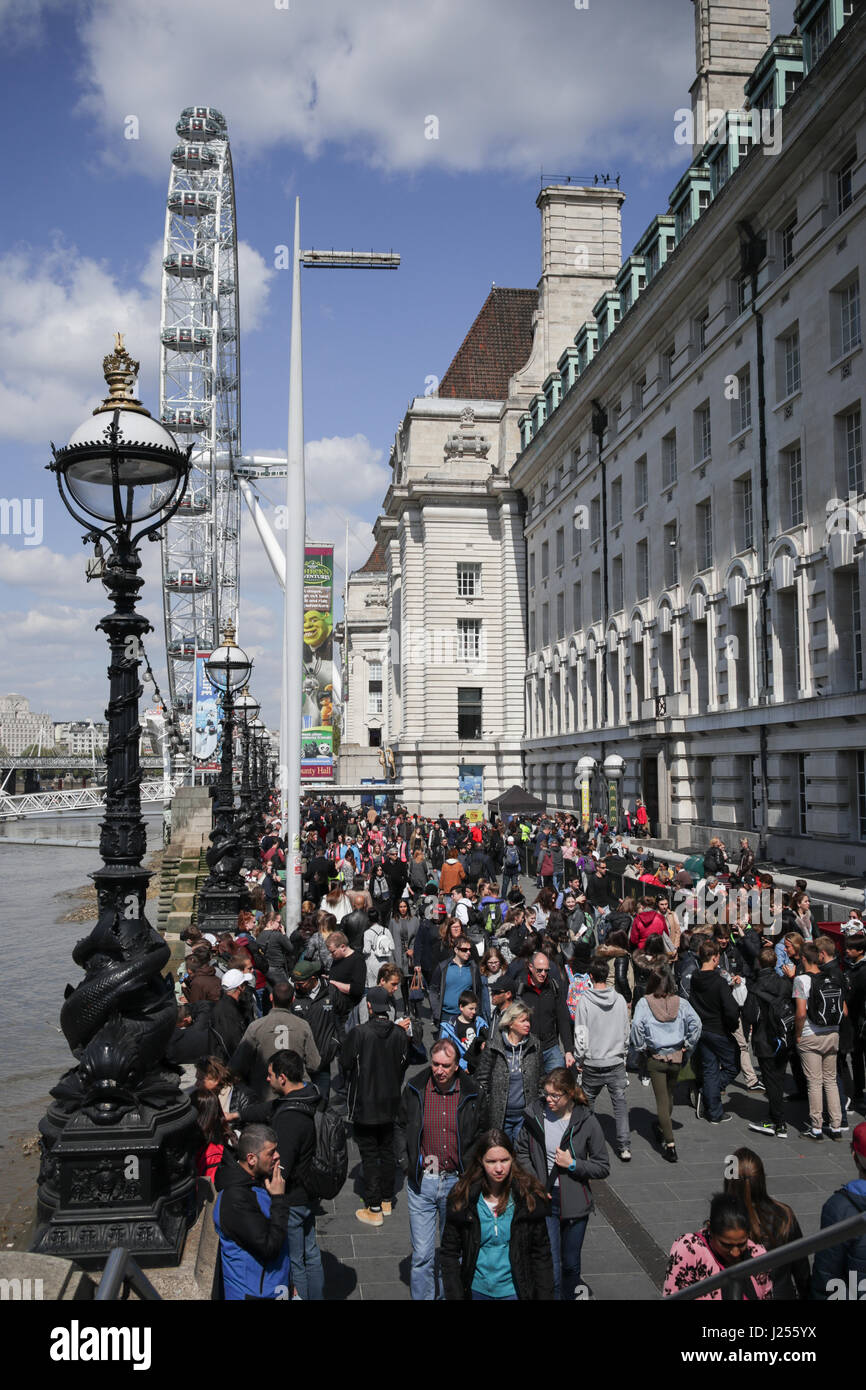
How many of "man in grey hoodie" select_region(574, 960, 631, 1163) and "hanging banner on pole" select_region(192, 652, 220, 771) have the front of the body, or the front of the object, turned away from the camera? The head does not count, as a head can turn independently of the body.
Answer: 1

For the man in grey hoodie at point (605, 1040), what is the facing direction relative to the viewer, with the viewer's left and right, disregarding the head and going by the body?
facing away from the viewer

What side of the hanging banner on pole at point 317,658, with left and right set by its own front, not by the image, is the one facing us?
front

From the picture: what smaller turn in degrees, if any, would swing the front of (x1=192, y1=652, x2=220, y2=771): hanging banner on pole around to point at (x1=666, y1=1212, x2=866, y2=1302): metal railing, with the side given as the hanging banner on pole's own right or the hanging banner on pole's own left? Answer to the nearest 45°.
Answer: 0° — it already faces it

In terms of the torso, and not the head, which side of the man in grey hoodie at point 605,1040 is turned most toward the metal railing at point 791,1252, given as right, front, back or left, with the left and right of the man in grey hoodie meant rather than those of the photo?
back

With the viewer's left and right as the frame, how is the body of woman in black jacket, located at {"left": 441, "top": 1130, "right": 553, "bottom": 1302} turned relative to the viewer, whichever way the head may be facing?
facing the viewer

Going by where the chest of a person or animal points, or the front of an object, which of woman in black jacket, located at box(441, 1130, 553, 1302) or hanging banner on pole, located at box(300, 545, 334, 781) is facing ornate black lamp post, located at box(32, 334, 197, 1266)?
the hanging banner on pole

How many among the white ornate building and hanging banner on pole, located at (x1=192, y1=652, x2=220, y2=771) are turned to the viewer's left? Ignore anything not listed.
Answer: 1

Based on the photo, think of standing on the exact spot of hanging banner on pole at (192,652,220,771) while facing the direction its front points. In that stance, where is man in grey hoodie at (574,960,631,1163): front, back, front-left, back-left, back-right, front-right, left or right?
front

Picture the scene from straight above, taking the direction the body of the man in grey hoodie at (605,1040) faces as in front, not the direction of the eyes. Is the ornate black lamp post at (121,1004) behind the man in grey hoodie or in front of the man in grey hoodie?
behind

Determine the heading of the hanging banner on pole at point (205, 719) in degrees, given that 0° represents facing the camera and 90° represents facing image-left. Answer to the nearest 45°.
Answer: approximately 0°

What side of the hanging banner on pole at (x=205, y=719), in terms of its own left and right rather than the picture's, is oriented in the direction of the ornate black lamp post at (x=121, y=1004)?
front

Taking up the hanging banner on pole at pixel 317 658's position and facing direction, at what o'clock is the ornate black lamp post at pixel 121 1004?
The ornate black lamp post is roughly at 12 o'clock from the hanging banner on pole.

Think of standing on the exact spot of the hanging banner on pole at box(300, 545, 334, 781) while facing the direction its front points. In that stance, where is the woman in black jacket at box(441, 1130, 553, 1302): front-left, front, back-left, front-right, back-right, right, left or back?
front
